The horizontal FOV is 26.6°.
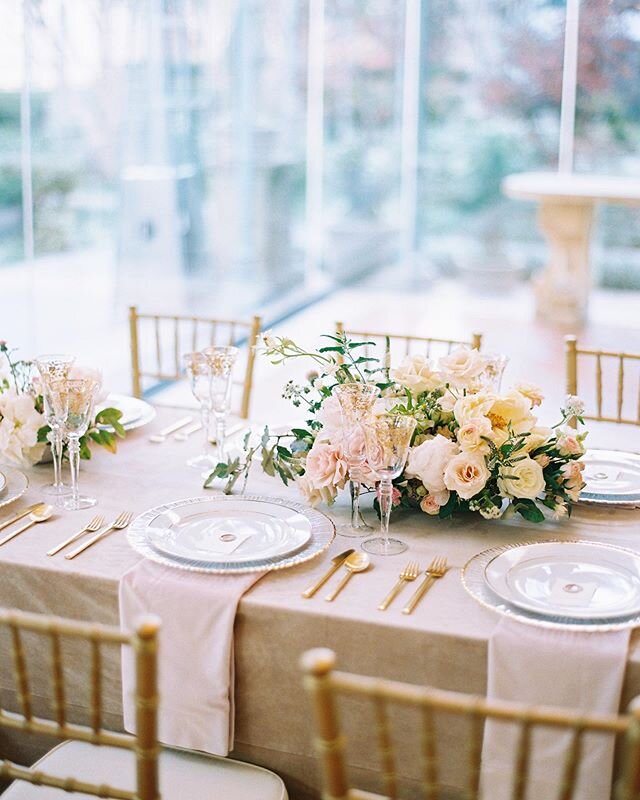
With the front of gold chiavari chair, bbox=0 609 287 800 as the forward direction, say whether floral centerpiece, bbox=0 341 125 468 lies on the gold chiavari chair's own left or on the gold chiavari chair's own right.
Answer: on the gold chiavari chair's own left

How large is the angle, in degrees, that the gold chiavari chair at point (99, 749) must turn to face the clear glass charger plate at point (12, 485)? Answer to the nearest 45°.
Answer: approximately 45° to its left

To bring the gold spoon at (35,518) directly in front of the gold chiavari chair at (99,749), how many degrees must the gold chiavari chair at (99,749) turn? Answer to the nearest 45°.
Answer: approximately 45° to its left

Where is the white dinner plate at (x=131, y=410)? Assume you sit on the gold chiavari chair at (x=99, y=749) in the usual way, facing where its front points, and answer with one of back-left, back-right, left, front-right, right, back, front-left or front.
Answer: front-left

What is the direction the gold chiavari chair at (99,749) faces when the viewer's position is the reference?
facing away from the viewer and to the right of the viewer

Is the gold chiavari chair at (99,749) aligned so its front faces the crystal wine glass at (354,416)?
yes
